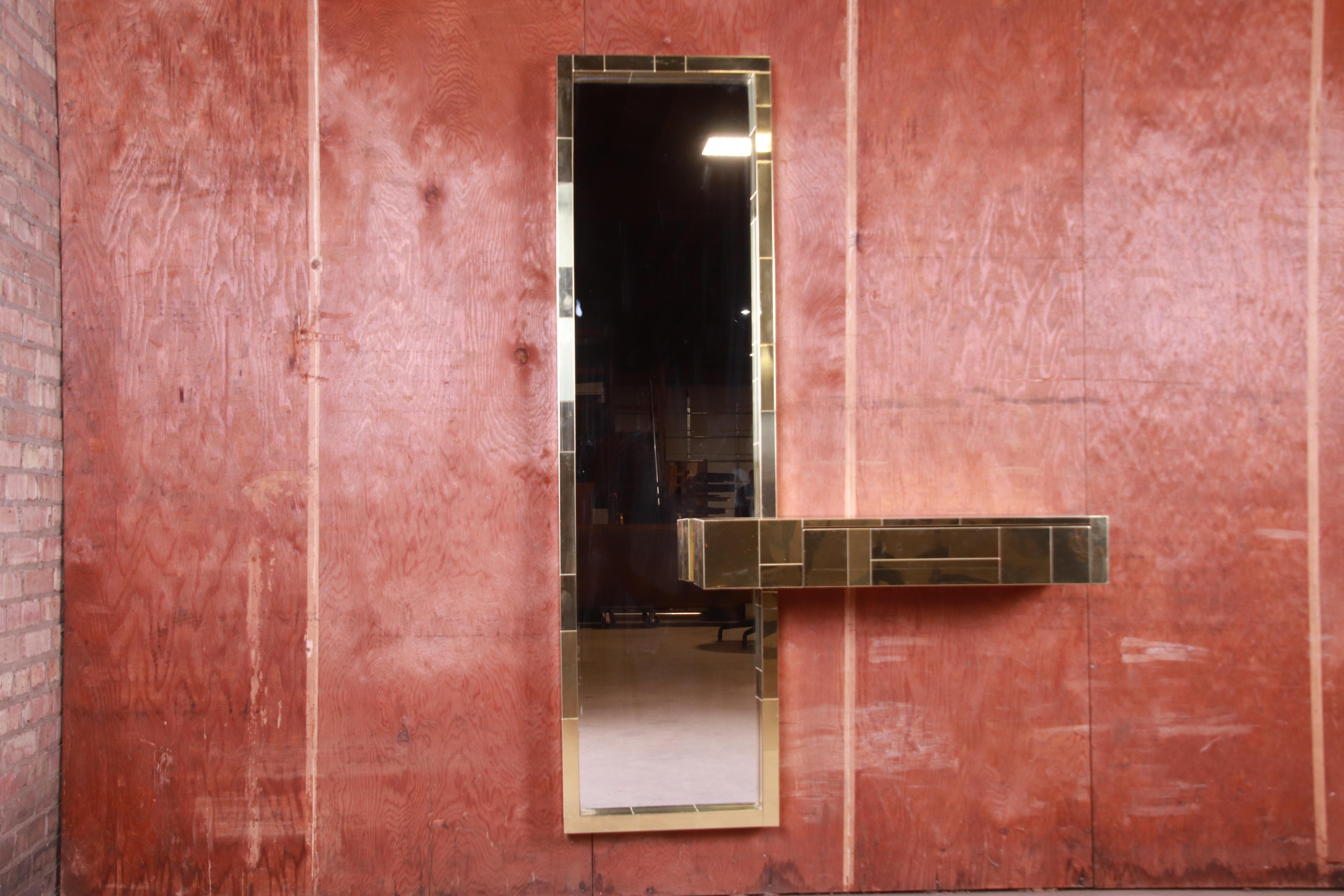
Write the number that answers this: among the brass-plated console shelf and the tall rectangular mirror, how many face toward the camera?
2

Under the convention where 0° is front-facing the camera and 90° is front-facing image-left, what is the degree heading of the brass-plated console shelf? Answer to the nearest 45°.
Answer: approximately 0°

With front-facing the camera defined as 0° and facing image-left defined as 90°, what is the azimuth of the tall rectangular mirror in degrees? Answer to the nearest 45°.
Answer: approximately 0°
